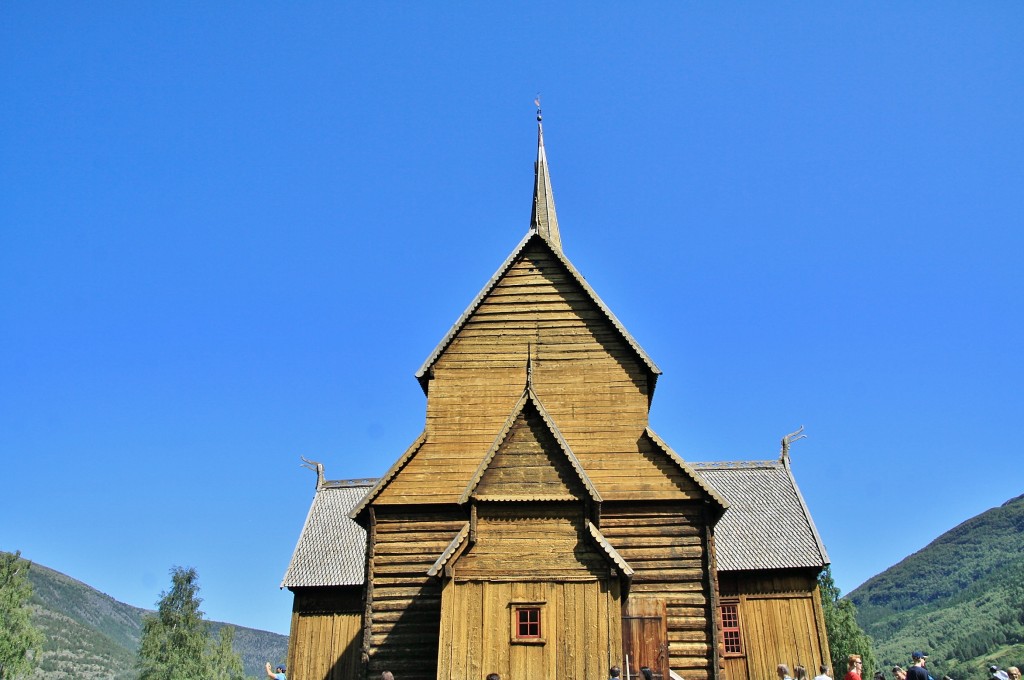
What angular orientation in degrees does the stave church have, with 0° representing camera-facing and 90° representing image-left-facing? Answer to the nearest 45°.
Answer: approximately 0°

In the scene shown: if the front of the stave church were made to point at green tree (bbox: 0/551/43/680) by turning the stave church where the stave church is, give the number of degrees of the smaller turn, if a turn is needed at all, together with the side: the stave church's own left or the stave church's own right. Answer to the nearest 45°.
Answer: approximately 135° to the stave church's own right

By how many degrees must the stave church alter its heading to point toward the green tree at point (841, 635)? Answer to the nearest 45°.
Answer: approximately 135° to its left

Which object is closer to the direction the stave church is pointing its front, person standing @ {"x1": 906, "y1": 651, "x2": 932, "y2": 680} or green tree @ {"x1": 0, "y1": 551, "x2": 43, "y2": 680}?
the person standing

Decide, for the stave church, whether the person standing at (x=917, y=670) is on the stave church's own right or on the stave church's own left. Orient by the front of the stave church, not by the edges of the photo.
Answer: on the stave church's own left

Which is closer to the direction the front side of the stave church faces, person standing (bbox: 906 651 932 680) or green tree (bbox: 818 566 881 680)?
the person standing
